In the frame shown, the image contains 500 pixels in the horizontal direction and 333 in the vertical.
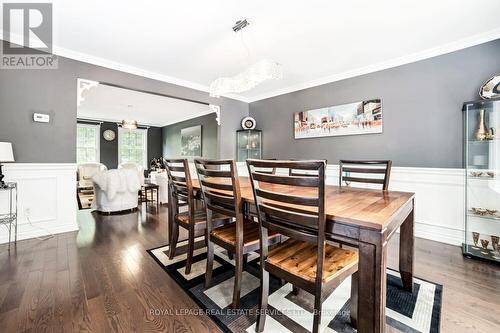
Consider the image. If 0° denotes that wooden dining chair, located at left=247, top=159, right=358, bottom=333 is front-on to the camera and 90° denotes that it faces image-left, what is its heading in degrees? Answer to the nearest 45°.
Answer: approximately 225°

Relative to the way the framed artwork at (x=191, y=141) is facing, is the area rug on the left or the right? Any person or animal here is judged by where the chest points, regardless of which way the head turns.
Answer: on its left

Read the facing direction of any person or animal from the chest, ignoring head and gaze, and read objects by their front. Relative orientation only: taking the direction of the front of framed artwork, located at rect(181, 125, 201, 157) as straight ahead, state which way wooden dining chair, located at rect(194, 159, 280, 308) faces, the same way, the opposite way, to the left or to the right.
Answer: the opposite way

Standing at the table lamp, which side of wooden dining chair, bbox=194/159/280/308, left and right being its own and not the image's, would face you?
left

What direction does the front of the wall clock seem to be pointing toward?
toward the camera

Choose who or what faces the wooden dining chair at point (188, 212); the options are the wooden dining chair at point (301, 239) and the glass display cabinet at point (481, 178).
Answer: the glass display cabinet

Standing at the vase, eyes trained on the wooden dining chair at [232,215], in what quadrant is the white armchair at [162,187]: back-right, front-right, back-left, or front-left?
front-right

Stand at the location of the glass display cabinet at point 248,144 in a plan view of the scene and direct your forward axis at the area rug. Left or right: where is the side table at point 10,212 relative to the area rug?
right

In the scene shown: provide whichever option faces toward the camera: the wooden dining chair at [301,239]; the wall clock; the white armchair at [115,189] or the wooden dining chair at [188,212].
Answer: the wall clock

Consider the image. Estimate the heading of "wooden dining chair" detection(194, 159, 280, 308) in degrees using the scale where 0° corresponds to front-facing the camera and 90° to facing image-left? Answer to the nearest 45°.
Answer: approximately 225°

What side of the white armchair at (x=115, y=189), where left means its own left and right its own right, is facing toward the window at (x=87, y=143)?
front

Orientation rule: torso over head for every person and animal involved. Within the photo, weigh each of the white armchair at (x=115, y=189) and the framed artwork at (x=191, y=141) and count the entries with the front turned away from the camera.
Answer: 1

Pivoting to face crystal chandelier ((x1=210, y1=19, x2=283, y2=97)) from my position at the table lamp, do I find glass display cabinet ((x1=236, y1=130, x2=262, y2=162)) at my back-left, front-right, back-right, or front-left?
front-left

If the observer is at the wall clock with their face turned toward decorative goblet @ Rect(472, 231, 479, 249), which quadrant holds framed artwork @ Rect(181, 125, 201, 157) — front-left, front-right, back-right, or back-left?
front-left

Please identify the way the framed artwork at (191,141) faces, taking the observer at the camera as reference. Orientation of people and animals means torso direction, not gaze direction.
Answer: facing the viewer and to the left of the viewer

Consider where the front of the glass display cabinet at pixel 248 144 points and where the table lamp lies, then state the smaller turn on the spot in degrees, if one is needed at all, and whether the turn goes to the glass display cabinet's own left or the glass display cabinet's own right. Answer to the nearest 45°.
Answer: approximately 45° to the glass display cabinet's own right
